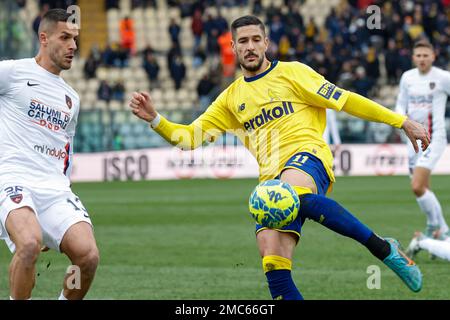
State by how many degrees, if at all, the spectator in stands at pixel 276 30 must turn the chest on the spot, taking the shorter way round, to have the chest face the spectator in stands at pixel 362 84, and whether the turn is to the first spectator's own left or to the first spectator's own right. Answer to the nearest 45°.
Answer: approximately 45° to the first spectator's own left

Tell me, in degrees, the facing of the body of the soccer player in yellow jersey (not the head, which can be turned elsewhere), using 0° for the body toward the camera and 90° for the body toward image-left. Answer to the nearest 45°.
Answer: approximately 0°

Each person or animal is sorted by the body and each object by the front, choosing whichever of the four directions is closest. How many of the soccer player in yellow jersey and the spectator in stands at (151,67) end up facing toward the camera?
2

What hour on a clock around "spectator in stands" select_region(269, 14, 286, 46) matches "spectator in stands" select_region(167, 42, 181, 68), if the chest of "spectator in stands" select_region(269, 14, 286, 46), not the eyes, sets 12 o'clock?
"spectator in stands" select_region(167, 42, 181, 68) is roughly at 3 o'clock from "spectator in stands" select_region(269, 14, 286, 46).
